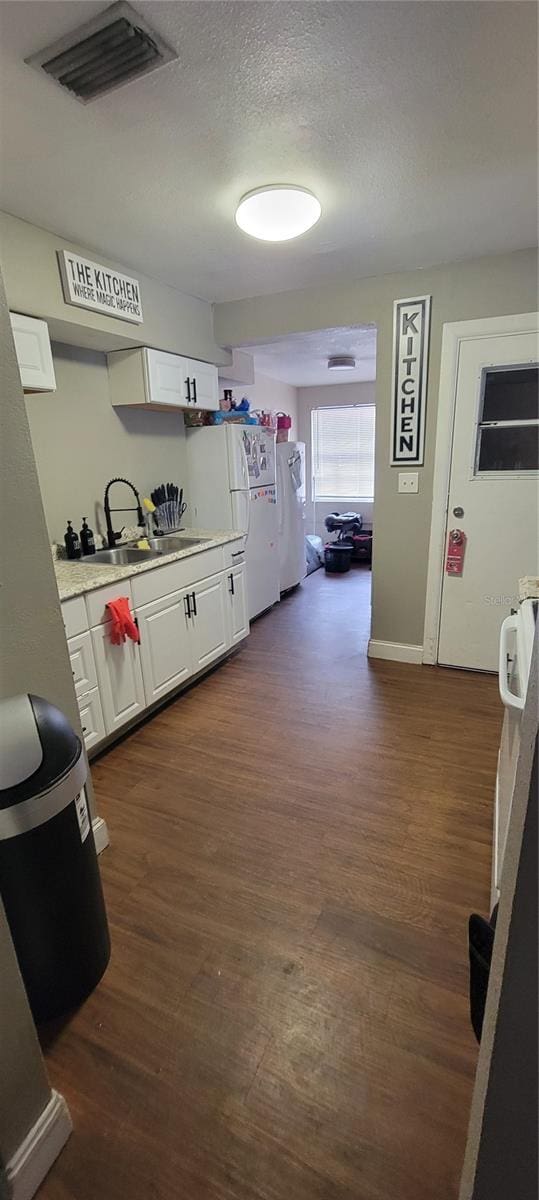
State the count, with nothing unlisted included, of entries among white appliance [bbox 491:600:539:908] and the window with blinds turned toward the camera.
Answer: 1

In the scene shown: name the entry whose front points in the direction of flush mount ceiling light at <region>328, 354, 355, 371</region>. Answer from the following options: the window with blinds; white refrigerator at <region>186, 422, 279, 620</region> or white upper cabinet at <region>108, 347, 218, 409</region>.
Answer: the window with blinds

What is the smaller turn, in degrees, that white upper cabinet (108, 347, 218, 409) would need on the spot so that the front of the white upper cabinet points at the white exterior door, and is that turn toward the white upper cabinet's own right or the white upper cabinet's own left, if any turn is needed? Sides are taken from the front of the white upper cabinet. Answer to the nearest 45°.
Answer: approximately 45° to the white upper cabinet's own left

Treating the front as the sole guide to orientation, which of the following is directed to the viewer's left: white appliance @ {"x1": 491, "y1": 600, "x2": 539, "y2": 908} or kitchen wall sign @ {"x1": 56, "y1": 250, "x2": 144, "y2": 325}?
the white appliance

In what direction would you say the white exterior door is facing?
toward the camera

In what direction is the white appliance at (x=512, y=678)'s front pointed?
to the viewer's left

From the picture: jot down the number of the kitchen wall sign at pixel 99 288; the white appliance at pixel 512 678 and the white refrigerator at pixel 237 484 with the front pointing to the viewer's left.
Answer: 1

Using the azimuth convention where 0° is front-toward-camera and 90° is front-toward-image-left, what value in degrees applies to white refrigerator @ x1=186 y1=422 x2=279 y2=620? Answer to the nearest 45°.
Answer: approximately 315°

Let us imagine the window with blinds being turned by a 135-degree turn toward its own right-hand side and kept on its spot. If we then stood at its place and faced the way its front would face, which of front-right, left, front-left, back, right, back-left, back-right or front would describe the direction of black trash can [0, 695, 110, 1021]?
back-left

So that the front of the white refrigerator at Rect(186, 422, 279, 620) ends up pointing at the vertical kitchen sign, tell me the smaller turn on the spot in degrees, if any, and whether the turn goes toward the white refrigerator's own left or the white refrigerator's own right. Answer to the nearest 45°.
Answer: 0° — it already faces it

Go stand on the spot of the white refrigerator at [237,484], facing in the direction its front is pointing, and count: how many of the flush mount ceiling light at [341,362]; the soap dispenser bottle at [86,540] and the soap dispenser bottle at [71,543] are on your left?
1

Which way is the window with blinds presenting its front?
toward the camera

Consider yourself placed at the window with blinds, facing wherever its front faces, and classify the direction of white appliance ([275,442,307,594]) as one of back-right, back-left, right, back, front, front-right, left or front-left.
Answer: front

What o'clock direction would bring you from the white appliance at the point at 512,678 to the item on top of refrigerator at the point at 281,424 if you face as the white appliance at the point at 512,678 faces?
The item on top of refrigerator is roughly at 2 o'clock from the white appliance.

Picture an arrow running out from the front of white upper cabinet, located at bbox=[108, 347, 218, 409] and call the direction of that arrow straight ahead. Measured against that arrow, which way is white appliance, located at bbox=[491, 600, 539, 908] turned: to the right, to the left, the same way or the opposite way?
the opposite way

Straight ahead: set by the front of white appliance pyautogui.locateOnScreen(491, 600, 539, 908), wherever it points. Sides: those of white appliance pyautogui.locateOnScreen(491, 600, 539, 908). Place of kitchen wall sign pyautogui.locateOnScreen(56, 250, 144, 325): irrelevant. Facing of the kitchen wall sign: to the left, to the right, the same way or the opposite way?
the opposite way
